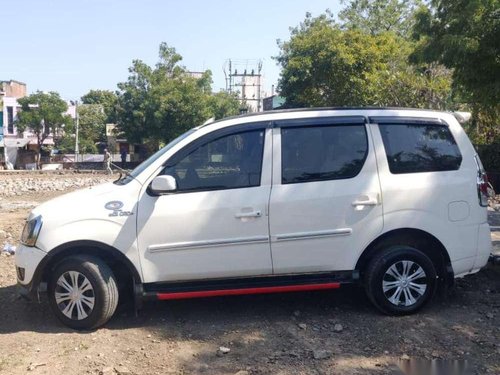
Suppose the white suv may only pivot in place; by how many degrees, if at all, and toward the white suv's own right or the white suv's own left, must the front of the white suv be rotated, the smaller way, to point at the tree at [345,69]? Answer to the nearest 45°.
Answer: approximately 90° to the white suv's own right

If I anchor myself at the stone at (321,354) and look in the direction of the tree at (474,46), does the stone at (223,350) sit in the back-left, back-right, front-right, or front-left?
back-left

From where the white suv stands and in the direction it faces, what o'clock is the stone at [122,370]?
The stone is roughly at 11 o'clock from the white suv.

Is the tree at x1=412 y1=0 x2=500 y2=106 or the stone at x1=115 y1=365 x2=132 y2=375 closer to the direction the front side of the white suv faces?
the stone

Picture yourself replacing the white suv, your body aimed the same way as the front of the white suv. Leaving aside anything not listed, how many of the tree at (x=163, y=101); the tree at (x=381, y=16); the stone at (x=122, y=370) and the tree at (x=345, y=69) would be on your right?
3

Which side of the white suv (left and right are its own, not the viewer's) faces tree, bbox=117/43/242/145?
right

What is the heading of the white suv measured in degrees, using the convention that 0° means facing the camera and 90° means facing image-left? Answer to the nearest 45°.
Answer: approximately 90°

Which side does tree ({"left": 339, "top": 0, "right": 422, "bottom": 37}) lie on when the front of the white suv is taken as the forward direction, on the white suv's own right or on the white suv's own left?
on the white suv's own right

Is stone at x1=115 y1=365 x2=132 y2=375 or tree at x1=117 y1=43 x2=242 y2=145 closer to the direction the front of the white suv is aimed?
the stone

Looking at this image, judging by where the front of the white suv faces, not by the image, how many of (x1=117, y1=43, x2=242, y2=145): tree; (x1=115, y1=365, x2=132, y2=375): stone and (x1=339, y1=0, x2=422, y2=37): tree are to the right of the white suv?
2

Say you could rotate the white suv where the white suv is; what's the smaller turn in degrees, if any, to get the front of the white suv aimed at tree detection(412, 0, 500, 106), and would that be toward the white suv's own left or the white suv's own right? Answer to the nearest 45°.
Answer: approximately 135° to the white suv's own right

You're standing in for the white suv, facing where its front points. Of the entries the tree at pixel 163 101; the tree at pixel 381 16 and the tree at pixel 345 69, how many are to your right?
3
